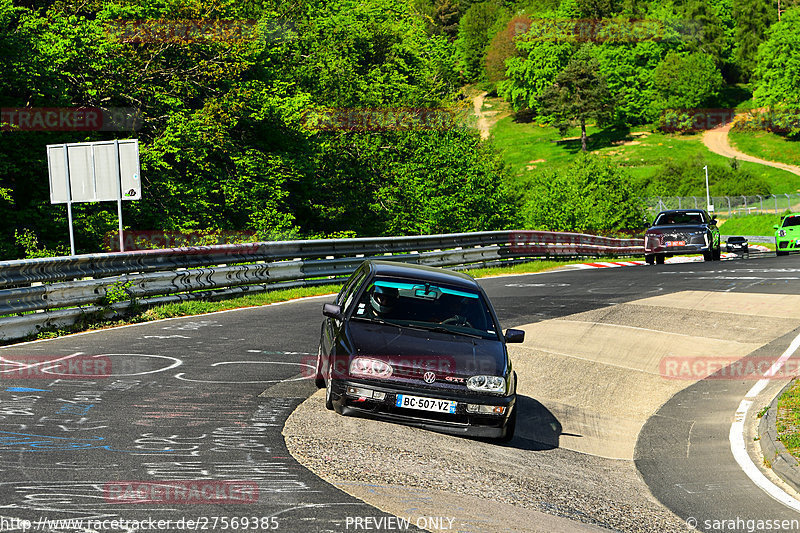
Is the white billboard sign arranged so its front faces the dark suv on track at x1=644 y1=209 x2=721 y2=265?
no

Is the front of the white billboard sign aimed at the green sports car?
no

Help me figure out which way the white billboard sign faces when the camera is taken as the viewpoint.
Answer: facing away from the viewer

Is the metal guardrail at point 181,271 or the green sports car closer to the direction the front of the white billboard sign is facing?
the green sports car
